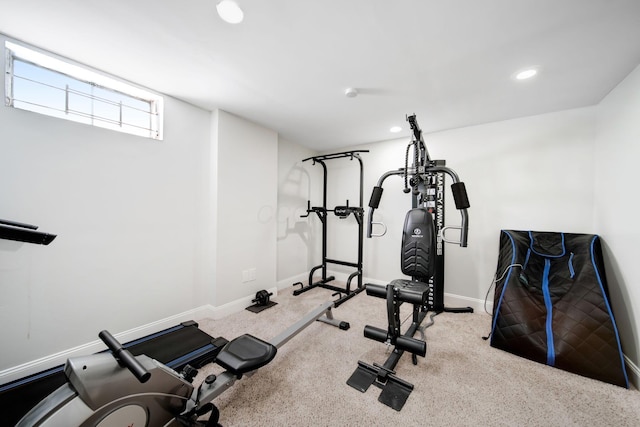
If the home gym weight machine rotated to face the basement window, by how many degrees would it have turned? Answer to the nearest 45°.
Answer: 0° — it already faces it

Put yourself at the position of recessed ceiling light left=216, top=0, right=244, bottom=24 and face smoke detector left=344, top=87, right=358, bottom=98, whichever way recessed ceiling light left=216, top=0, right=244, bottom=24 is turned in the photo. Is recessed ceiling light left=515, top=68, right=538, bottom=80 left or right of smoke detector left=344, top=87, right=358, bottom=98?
right

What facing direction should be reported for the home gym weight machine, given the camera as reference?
facing the viewer and to the left of the viewer

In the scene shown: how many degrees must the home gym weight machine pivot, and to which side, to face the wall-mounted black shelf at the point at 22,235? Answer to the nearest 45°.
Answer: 0° — it already faces it
